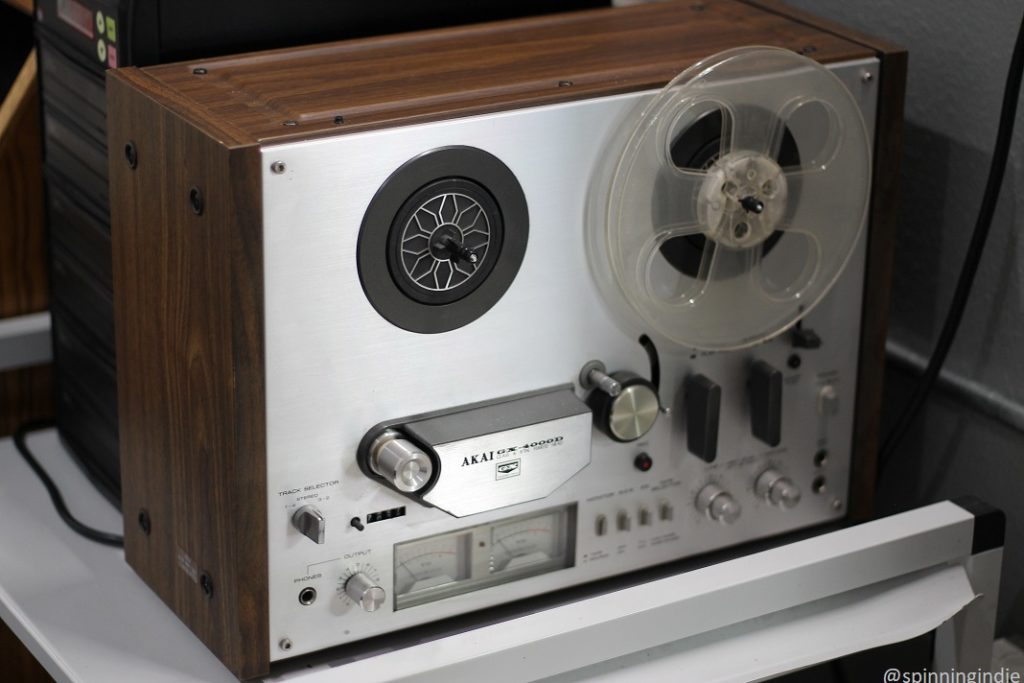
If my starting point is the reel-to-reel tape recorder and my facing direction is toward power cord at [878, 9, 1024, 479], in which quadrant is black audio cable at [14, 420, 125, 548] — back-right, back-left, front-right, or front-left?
back-left

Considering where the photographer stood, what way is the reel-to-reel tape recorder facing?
facing the viewer and to the right of the viewer
